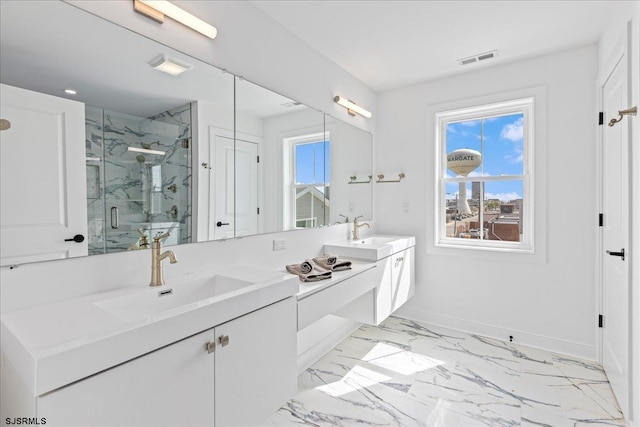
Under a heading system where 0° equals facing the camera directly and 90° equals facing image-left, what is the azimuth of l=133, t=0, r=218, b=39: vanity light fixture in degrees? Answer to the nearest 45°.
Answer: approximately 315°

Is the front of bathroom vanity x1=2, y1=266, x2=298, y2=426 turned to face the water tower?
no

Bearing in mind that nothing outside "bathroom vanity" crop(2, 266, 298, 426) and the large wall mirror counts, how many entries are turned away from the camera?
0

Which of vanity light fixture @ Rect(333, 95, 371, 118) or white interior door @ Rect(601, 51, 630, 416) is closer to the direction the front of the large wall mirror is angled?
the white interior door

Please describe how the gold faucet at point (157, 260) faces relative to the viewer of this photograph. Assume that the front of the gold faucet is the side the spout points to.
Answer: facing the viewer and to the right of the viewer

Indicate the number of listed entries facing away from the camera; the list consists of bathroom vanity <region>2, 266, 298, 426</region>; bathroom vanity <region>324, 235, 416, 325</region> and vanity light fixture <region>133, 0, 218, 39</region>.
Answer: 0

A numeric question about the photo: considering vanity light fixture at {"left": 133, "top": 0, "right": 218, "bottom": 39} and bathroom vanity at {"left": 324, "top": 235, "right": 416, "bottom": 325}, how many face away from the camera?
0

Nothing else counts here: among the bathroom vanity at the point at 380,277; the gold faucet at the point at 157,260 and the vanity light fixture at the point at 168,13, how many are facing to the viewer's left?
0

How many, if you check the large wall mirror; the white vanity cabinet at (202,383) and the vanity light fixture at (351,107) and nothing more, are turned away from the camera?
0

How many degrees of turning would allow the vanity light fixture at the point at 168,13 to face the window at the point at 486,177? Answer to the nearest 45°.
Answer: approximately 45° to its left

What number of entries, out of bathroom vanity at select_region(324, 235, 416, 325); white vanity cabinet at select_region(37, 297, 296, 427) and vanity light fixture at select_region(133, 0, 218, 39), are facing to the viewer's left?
0

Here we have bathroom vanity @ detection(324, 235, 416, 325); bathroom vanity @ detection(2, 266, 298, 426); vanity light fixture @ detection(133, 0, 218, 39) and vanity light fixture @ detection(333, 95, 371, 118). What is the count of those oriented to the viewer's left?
0

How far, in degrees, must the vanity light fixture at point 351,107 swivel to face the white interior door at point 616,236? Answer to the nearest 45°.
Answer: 0° — it already faces it

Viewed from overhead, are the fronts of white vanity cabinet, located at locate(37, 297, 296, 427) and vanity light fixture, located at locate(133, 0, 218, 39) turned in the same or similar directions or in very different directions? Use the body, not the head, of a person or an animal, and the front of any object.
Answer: same or similar directions

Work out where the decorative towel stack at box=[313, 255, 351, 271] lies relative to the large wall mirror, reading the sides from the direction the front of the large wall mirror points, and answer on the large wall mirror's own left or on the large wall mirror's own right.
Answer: on the large wall mirror's own left

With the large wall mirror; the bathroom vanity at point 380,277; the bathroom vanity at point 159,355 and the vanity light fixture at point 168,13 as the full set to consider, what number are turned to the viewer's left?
0

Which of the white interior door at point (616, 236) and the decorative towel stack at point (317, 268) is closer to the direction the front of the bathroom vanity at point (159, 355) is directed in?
the white interior door

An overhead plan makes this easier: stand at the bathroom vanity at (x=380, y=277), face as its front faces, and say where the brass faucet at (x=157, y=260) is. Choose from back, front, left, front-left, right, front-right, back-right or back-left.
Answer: right

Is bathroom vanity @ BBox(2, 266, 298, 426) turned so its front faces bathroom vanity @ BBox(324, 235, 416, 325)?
no
